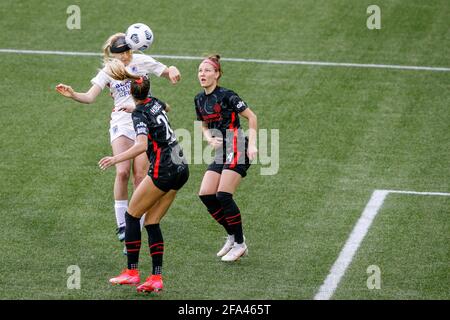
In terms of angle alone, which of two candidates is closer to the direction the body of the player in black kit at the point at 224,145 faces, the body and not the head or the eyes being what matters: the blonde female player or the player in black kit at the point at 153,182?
the player in black kit

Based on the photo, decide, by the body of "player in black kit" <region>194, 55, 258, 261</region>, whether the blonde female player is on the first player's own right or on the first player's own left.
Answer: on the first player's own right

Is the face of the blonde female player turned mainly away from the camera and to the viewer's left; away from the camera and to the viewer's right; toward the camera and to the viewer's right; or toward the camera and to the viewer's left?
toward the camera and to the viewer's right

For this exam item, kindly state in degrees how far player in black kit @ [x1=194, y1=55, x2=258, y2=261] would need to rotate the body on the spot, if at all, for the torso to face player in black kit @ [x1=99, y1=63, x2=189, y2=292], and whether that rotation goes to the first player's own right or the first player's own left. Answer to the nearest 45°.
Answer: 0° — they already face them

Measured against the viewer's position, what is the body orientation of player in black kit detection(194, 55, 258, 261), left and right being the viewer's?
facing the viewer and to the left of the viewer

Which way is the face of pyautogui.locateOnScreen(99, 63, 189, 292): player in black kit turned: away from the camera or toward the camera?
away from the camera
